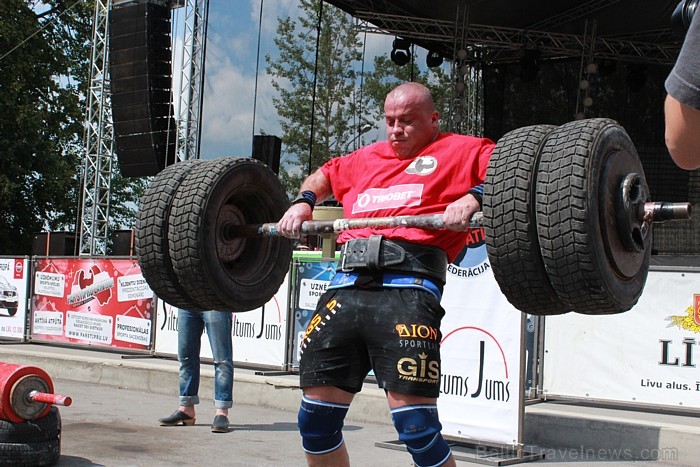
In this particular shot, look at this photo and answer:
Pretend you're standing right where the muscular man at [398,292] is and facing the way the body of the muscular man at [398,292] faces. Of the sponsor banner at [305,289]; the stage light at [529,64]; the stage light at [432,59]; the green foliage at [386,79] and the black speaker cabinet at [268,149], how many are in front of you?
0

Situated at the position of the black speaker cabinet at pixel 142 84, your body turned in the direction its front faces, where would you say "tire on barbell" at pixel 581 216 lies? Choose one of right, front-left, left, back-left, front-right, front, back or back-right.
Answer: front-left

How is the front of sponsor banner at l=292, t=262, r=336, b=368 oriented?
toward the camera

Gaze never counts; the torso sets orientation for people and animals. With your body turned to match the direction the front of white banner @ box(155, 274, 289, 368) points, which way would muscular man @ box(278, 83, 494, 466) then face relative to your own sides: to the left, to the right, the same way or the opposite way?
the same way

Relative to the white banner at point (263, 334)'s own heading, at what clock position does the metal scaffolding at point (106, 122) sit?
The metal scaffolding is roughly at 4 o'clock from the white banner.

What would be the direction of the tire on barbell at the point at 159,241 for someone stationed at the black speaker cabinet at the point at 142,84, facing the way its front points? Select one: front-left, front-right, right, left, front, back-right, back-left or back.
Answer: front-left

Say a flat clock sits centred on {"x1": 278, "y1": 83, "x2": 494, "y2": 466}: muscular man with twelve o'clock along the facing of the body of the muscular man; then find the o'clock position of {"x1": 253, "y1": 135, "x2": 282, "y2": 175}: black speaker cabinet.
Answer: The black speaker cabinet is roughly at 4 o'clock from the muscular man.

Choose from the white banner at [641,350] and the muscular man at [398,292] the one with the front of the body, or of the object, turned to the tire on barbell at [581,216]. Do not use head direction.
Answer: the white banner

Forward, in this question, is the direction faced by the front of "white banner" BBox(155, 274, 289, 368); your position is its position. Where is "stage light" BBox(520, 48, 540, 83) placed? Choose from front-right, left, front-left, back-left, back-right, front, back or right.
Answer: back

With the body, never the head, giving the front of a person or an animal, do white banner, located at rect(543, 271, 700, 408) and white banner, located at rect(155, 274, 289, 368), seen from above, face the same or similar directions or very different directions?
same or similar directions

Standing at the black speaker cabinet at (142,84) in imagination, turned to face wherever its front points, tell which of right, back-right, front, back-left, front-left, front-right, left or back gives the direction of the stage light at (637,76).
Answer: back-left

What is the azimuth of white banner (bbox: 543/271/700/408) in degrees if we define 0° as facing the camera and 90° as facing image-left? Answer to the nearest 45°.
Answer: approximately 0°

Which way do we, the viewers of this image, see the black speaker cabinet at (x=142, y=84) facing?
facing the viewer and to the left of the viewer

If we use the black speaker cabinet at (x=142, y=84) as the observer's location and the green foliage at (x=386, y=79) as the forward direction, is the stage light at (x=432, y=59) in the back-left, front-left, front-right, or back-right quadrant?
front-right

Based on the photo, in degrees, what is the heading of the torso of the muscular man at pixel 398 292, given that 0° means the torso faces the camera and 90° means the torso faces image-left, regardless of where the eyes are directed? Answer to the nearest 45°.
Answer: approximately 45°

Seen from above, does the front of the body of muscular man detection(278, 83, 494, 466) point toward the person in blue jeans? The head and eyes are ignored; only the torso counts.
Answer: no

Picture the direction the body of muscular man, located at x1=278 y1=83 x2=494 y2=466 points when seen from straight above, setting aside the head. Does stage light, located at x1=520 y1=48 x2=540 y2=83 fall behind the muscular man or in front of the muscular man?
behind

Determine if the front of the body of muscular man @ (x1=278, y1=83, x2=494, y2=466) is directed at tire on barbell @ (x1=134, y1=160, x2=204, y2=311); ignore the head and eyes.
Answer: no

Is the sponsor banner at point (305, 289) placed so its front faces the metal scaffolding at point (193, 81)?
no

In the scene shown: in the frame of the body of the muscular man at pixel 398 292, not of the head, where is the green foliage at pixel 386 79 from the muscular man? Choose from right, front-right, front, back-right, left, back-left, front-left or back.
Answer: back-right
